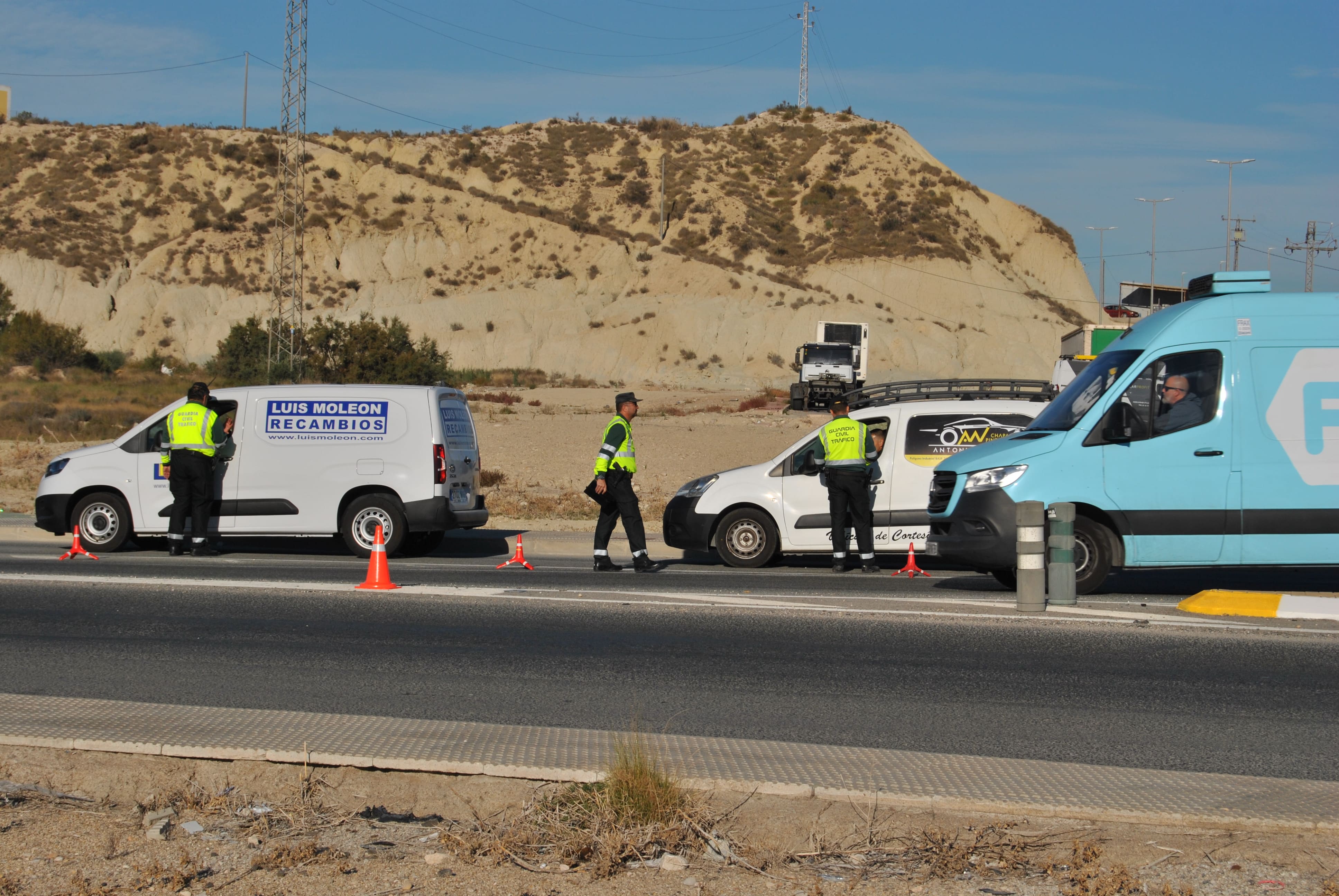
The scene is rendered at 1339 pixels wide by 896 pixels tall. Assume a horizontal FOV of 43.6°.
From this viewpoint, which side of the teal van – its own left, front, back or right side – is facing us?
left

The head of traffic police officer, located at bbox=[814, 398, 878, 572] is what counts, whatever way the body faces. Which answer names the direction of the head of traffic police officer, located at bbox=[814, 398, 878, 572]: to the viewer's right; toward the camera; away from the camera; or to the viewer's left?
away from the camera

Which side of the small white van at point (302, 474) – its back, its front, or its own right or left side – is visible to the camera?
left

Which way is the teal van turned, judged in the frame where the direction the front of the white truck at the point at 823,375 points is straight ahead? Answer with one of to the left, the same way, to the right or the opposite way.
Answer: to the right

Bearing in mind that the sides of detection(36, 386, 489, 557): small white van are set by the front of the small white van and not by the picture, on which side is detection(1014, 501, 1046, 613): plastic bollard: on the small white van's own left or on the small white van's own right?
on the small white van's own left

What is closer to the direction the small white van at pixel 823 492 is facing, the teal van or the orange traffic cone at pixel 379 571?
the orange traffic cone

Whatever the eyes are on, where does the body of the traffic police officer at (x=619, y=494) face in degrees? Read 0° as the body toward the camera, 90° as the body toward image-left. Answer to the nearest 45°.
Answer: approximately 270°

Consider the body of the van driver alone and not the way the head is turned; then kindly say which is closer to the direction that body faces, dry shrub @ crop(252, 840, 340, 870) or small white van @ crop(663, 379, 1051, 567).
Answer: the small white van

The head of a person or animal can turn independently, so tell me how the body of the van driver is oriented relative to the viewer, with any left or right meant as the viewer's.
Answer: facing to the left of the viewer

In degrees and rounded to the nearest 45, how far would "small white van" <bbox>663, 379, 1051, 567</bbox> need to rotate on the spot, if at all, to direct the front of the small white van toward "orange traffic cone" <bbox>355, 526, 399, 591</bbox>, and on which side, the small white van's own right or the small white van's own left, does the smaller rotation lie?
approximately 45° to the small white van's own left

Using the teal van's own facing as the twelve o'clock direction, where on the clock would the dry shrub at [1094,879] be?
The dry shrub is roughly at 9 o'clock from the teal van.

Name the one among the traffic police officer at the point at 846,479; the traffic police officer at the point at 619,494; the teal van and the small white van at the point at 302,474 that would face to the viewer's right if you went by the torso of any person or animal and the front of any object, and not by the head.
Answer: the traffic police officer at the point at 619,494

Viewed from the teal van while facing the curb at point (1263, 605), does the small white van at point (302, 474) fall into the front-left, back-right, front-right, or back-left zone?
back-right
